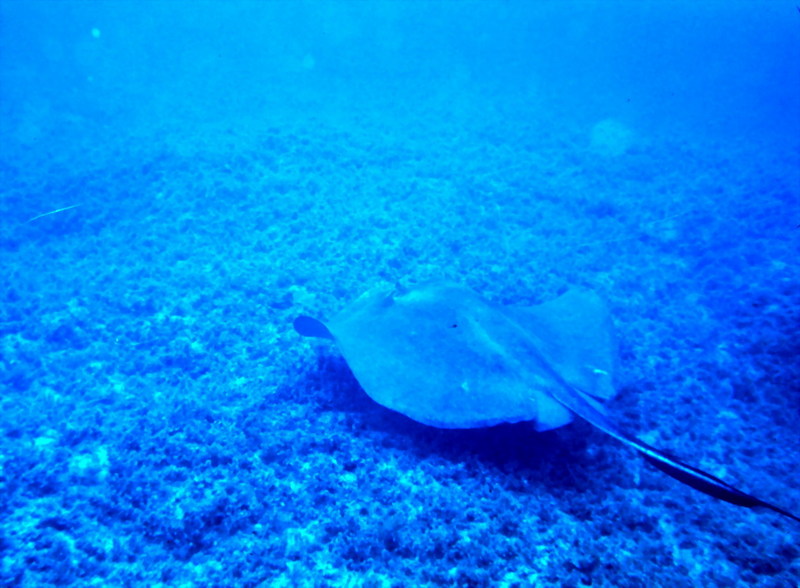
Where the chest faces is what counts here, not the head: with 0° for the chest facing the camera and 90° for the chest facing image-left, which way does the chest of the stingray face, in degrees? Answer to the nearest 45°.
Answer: approximately 135°
